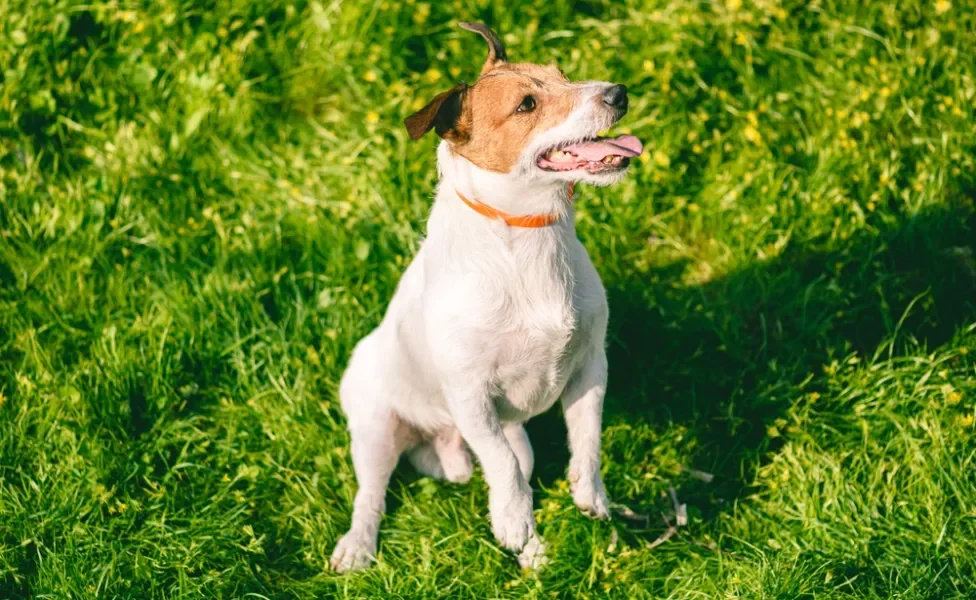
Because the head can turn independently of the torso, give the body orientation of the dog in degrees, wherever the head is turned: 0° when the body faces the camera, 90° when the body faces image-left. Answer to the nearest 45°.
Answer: approximately 315°

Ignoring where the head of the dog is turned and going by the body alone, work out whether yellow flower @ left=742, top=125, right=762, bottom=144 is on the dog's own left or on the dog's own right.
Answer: on the dog's own left
